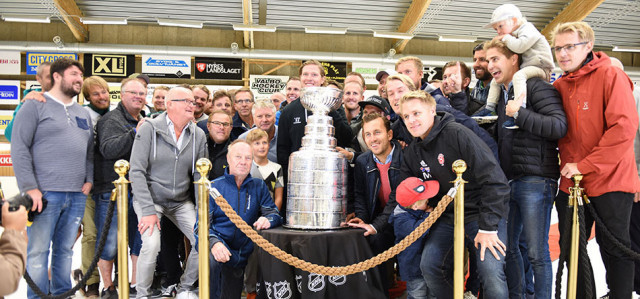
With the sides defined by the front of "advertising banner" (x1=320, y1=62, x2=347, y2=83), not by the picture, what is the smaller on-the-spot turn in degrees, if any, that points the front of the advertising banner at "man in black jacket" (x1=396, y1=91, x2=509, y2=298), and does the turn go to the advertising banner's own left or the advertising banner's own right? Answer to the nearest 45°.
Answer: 0° — it already faces them

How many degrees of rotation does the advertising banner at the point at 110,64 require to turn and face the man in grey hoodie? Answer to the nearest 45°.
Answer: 0° — it already faces them

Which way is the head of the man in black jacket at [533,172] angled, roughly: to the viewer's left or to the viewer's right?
to the viewer's left

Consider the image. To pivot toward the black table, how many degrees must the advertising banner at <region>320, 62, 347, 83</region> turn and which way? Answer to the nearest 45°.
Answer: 0° — it already faces it

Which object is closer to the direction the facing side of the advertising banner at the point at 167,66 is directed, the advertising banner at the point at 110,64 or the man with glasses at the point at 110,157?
the man with glasses

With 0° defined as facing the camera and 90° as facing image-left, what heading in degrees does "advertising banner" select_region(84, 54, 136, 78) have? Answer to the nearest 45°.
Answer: approximately 0°
